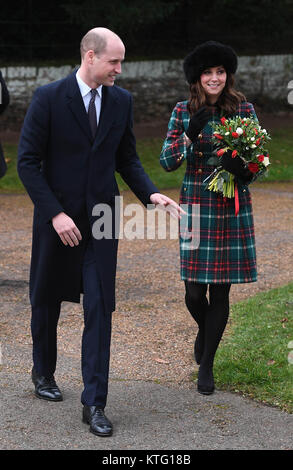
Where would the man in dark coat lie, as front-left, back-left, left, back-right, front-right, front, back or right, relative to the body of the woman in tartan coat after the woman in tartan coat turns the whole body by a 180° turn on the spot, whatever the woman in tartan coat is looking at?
back-left

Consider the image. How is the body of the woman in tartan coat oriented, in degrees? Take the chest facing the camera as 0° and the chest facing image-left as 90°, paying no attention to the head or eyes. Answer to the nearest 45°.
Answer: approximately 0°

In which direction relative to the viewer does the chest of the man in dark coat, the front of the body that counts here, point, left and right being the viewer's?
facing the viewer and to the right of the viewer
